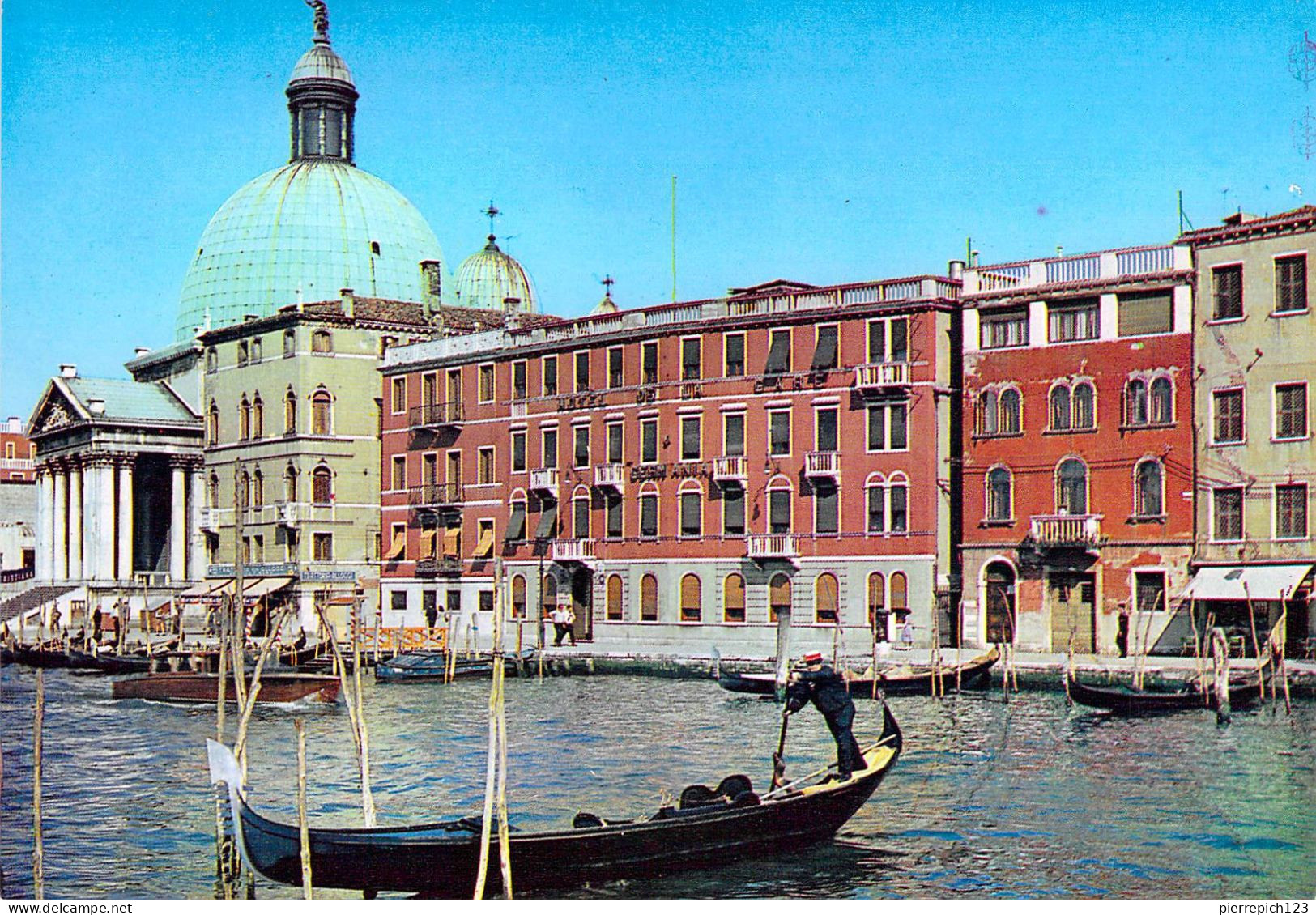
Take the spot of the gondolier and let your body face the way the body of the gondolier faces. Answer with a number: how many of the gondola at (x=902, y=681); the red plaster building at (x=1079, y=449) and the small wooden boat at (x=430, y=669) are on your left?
0

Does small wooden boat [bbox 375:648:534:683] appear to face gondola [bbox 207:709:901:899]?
no

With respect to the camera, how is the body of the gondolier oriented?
to the viewer's left

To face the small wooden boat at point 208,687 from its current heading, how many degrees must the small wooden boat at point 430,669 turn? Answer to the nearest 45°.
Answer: approximately 45° to its left

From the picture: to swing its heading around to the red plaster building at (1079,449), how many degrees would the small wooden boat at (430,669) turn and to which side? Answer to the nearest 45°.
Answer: approximately 180°

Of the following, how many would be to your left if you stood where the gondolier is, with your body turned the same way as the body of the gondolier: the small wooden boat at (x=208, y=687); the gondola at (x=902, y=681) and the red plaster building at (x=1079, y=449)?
0

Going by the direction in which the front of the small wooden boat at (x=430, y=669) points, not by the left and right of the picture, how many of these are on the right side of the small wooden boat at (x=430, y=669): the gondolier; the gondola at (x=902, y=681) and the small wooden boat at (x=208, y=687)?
0

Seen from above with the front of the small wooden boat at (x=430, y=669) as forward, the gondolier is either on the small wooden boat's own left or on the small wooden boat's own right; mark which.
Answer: on the small wooden boat's own left

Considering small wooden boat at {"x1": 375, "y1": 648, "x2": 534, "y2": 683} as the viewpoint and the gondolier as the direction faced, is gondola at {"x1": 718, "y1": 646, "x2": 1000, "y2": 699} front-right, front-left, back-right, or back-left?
front-left

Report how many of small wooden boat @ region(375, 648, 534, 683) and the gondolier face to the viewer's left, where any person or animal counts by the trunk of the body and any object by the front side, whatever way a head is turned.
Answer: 2

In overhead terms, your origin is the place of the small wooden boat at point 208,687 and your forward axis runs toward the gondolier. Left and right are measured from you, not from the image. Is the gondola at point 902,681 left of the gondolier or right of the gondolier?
left

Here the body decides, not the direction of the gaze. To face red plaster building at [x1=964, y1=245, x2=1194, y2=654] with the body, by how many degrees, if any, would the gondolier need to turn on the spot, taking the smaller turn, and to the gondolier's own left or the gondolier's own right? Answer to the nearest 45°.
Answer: approximately 90° to the gondolier's own right

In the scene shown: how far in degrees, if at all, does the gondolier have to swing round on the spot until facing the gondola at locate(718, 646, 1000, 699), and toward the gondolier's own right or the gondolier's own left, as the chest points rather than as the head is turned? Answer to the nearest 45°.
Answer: approximately 90° to the gondolier's own right
